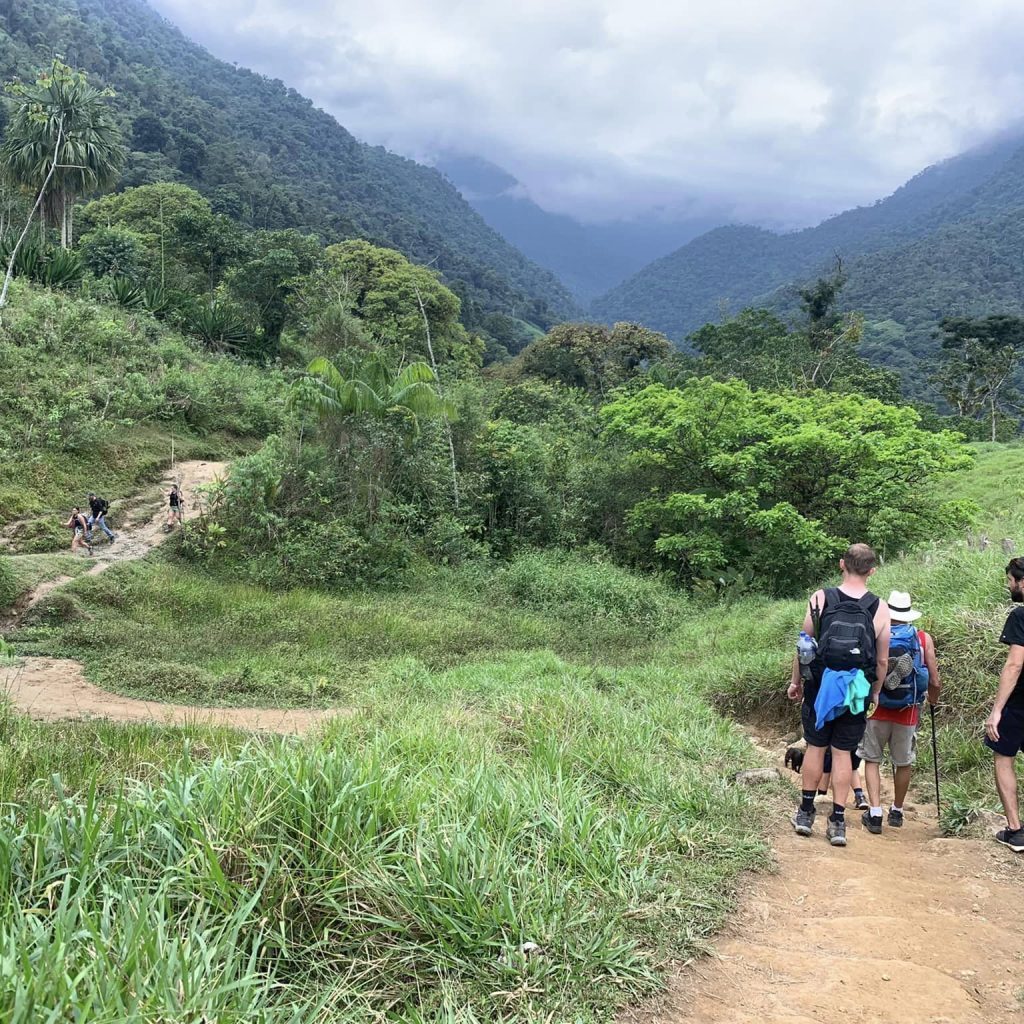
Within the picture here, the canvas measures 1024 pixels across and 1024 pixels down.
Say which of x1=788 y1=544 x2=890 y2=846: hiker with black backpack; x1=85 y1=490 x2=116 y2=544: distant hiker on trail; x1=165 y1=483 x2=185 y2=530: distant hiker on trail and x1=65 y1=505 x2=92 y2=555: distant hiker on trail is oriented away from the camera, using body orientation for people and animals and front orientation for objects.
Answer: the hiker with black backpack

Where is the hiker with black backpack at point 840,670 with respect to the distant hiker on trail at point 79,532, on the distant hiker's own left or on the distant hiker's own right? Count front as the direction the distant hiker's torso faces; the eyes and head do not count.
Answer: on the distant hiker's own left

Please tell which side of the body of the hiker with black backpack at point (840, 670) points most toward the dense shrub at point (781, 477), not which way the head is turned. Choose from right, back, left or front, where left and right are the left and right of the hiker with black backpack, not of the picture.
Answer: front

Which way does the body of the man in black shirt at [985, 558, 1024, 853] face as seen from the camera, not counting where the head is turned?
to the viewer's left

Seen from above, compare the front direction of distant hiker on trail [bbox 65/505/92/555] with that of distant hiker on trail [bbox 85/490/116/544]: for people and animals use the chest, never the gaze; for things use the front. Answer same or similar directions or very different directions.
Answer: same or similar directions

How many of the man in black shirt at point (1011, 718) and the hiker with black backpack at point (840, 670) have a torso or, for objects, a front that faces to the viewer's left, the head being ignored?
1

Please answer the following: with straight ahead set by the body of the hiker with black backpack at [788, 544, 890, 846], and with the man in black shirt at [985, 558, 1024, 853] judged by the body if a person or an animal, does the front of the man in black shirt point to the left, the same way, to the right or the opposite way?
to the left

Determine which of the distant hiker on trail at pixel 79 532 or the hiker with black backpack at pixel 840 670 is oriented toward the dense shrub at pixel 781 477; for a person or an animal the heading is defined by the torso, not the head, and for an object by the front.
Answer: the hiker with black backpack

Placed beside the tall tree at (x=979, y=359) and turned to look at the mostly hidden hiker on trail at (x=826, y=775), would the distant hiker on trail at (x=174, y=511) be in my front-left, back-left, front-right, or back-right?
front-right

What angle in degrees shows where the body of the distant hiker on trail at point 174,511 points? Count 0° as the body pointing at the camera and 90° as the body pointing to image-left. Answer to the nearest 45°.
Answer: approximately 45°

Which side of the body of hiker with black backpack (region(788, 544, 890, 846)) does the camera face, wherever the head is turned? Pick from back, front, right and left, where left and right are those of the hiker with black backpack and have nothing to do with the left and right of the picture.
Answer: back

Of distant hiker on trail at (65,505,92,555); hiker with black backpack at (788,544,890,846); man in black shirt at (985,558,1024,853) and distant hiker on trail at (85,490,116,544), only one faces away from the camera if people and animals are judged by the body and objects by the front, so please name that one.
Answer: the hiker with black backpack
